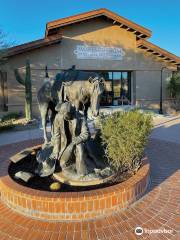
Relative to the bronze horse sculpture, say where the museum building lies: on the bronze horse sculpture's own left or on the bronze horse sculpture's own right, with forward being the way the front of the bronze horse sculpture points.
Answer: on the bronze horse sculpture's own left

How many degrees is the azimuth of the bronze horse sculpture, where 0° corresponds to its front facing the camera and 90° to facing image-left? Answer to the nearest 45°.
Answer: approximately 270°

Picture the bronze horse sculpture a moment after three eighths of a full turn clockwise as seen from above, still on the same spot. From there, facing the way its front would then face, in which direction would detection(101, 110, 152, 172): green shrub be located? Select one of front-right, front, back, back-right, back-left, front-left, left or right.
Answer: left
